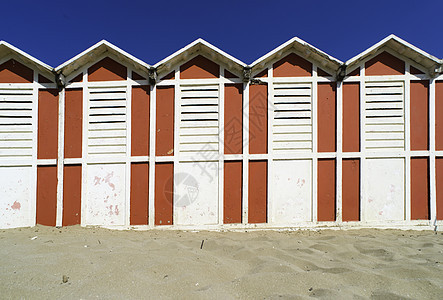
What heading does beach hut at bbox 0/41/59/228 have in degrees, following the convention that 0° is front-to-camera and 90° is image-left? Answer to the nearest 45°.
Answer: approximately 0°
